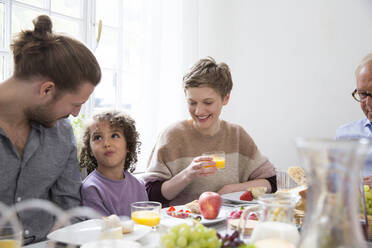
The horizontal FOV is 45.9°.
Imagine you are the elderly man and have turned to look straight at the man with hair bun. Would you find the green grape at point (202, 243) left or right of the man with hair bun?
left

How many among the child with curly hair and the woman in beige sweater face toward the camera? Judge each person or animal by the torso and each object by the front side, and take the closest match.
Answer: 2

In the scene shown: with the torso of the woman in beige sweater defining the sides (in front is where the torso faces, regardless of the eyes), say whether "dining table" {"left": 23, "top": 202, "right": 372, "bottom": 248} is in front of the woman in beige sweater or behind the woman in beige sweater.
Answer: in front

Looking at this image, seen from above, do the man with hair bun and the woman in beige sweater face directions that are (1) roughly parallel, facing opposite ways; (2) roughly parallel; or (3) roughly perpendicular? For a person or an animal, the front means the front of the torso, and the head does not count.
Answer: roughly perpendicular

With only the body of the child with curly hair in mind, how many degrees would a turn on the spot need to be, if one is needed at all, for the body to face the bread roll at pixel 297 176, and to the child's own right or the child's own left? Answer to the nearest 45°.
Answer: approximately 45° to the child's own left

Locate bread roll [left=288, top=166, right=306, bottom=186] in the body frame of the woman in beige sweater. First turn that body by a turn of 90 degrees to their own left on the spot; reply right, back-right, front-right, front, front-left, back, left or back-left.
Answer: front-right

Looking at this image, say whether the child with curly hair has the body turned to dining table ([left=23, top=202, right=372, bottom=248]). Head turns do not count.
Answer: yes

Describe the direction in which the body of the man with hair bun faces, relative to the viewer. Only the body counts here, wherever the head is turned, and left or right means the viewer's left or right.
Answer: facing the viewer and to the right of the viewer

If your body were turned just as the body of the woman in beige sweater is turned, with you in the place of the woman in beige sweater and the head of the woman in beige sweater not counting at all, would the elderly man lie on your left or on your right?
on your left

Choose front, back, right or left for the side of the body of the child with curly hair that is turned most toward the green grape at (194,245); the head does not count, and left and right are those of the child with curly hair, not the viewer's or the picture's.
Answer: front

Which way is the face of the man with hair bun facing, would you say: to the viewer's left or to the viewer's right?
to the viewer's right

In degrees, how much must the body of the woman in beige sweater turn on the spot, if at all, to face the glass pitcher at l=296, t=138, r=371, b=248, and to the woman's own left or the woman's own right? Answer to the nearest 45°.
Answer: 0° — they already face it
